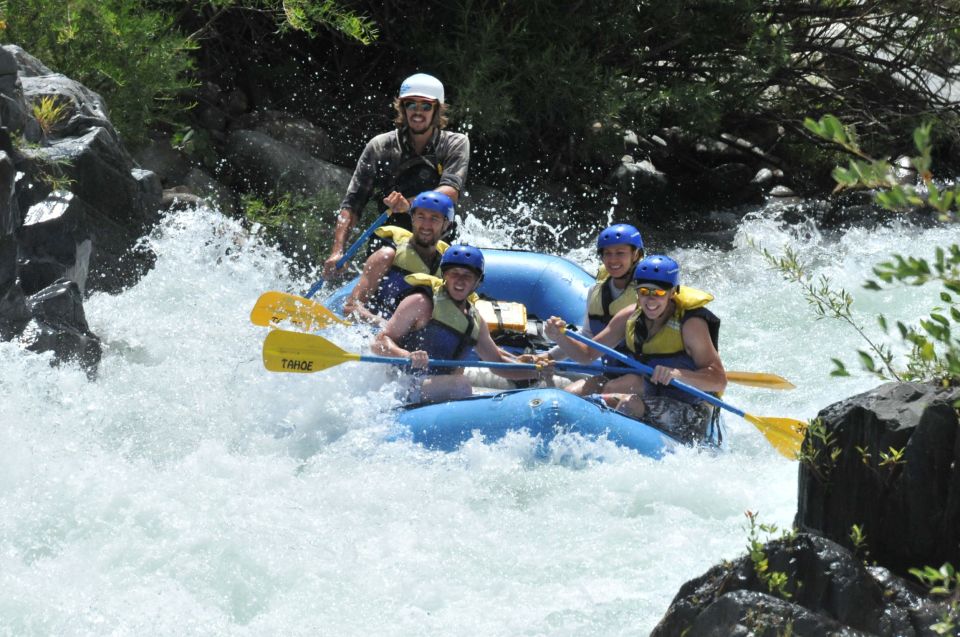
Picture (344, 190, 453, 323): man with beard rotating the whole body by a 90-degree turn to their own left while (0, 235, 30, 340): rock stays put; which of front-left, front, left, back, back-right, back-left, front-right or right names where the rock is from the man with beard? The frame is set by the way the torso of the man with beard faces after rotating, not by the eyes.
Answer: back-left

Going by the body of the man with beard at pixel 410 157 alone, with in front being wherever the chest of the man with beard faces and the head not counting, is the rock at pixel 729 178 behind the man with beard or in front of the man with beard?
behind

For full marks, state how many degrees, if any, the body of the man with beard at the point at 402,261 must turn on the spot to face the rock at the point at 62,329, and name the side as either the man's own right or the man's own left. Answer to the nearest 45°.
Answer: approximately 135° to the man's own right

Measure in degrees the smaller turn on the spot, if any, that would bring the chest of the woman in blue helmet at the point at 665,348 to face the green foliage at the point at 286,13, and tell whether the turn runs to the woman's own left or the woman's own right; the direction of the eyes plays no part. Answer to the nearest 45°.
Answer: approximately 90° to the woman's own right

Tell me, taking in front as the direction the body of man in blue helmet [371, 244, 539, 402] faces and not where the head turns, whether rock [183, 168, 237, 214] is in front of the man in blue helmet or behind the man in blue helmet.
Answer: behind

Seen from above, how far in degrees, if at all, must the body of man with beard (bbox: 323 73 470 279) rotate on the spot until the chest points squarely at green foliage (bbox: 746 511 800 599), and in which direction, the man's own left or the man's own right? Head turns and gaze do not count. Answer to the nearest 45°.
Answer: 0° — they already face it

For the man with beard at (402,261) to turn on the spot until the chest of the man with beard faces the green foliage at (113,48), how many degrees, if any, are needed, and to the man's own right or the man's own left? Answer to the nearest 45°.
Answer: approximately 180°

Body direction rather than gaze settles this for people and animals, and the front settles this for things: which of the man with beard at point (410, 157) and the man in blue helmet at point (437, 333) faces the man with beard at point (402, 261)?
the man with beard at point (410, 157)

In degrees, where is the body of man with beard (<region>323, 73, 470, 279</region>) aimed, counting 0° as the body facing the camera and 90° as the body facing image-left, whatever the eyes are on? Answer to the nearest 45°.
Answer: approximately 0°

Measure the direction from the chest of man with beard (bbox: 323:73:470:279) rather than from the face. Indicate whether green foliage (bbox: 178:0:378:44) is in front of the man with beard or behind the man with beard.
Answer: behind
